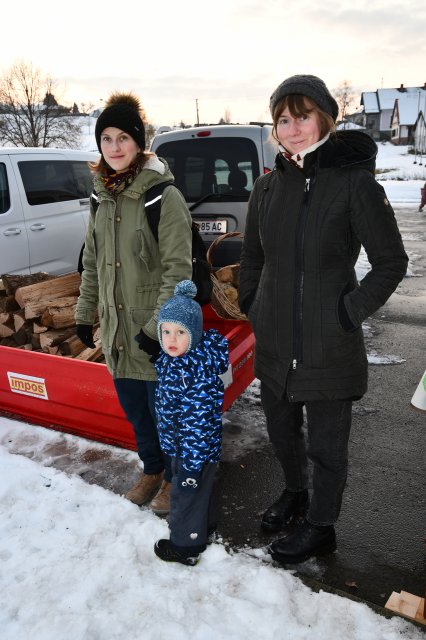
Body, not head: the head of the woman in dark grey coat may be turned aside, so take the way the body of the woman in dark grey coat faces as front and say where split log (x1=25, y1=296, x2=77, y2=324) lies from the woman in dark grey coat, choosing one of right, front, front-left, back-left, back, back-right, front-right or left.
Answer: right

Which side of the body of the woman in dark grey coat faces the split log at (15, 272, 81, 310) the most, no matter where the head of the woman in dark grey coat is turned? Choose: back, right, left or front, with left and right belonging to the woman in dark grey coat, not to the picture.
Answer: right

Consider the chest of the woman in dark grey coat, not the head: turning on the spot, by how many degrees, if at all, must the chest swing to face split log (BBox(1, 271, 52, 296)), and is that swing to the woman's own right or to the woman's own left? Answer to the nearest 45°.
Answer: approximately 90° to the woman's own right

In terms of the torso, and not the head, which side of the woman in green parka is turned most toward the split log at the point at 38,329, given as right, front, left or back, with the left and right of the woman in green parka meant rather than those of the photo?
right

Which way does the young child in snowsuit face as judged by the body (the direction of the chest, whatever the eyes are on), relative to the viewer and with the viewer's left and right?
facing the viewer and to the left of the viewer

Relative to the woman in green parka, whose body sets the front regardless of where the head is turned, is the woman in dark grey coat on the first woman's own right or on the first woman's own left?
on the first woman's own left

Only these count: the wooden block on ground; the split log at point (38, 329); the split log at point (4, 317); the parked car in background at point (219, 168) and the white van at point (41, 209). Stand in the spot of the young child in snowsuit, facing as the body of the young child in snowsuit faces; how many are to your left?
1

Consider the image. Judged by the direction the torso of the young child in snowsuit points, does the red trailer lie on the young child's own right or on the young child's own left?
on the young child's own right

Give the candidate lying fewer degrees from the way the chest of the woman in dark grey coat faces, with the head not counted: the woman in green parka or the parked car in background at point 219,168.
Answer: the woman in green parka

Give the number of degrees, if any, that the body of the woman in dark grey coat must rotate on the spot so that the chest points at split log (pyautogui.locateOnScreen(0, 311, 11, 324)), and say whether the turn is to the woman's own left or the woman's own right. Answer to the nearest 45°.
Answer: approximately 90° to the woman's own right
